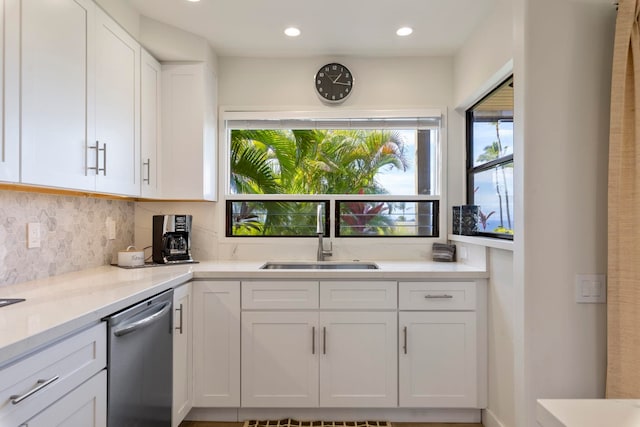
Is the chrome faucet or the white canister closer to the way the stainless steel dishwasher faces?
the chrome faucet

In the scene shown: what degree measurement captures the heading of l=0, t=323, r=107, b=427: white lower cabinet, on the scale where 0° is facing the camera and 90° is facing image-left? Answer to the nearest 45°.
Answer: approximately 315°

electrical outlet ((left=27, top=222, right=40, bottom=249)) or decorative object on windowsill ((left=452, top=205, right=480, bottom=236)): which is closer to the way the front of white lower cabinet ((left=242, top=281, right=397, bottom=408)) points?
the electrical outlet

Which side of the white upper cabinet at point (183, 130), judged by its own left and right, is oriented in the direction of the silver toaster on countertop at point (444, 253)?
left

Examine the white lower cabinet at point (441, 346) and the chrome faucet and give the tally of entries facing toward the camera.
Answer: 2

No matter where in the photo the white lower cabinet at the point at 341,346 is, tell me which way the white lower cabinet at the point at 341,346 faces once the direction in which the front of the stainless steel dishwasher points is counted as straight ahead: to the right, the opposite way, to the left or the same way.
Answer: to the right

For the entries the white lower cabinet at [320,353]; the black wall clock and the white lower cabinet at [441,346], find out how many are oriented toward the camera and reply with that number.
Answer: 3

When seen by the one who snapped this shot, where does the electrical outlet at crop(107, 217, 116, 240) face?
facing the viewer and to the right of the viewer

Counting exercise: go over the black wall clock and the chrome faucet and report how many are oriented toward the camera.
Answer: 2

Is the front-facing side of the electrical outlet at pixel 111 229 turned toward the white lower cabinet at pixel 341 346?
yes

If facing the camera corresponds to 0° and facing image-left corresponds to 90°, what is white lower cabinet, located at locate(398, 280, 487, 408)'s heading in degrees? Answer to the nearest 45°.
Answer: approximately 0°
